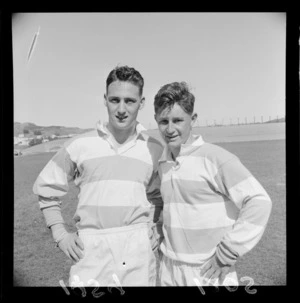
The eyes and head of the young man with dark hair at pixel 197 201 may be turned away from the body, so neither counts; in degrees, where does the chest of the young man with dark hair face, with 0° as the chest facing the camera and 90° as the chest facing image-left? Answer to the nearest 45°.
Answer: approximately 45°

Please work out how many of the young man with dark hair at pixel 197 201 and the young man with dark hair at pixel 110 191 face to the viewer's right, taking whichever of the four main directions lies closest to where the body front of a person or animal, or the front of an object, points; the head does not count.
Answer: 0

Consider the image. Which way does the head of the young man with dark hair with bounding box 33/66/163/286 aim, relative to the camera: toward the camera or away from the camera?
toward the camera

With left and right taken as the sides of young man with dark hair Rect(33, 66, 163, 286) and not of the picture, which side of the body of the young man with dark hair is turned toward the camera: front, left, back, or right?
front
